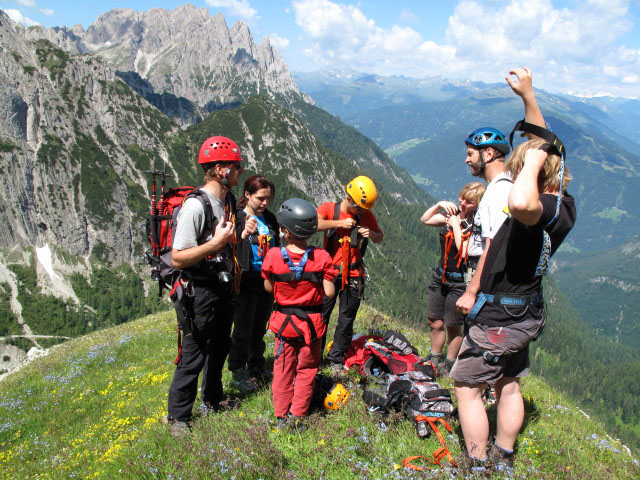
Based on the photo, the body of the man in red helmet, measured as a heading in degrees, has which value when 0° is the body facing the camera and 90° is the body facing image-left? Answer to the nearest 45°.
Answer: approximately 270°

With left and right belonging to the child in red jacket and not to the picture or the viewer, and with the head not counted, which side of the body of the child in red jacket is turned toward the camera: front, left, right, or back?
back

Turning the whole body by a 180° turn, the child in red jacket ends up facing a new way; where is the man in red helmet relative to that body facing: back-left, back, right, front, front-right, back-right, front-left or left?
right

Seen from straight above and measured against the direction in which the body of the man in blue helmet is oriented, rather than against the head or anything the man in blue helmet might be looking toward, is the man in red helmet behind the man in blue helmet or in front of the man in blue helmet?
in front

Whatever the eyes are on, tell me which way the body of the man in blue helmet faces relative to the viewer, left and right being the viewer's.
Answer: facing to the left of the viewer

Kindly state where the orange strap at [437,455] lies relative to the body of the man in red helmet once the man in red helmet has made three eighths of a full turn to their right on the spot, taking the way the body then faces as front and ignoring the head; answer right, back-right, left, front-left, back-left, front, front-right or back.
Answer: left

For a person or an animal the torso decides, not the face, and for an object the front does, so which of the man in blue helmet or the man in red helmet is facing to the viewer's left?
the man in blue helmet

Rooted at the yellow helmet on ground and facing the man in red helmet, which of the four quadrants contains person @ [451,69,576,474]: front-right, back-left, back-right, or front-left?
back-left

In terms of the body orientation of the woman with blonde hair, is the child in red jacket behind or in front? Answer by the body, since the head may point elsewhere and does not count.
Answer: in front

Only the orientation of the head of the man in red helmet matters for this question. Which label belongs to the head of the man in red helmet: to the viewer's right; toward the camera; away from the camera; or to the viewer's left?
to the viewer's right

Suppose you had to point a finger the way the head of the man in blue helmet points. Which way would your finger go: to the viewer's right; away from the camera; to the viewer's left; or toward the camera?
to the viewer's left
